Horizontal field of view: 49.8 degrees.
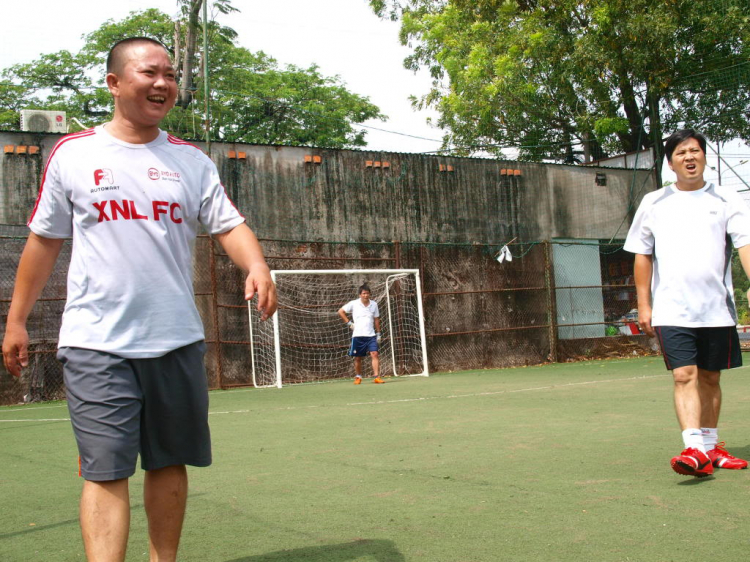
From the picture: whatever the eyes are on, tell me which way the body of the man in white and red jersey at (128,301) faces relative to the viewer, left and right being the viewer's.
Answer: facing the viewer

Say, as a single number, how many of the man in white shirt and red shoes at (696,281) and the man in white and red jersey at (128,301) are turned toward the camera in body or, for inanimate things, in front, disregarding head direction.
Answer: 2

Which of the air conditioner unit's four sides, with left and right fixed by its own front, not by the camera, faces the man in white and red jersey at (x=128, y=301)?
front

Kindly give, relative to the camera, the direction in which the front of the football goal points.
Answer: facing the viewer and to the right of the viewer

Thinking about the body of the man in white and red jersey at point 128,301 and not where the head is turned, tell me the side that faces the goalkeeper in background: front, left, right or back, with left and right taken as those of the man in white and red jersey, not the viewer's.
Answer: back

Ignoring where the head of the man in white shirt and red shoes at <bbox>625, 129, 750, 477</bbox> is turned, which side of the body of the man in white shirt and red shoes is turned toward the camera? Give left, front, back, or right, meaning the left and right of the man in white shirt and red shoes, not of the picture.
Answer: front

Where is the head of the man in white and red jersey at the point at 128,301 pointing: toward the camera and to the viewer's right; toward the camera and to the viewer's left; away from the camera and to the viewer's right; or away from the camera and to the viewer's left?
toward the camera and to the viewer's right

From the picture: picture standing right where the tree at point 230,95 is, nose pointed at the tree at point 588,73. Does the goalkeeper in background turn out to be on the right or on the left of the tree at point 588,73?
right

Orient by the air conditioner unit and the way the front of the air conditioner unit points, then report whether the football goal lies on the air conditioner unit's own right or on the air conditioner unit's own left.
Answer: on the air conditioner unit's own left

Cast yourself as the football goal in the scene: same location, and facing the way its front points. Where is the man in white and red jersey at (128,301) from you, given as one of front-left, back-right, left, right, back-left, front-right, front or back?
front-right

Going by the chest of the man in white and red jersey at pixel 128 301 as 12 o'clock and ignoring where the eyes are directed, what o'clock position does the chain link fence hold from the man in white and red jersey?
The chain link fence is roughly at 7 o'clock from the man in white and red jersey.
